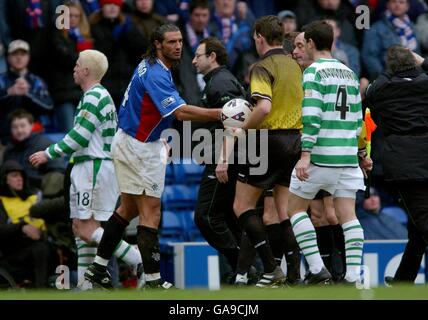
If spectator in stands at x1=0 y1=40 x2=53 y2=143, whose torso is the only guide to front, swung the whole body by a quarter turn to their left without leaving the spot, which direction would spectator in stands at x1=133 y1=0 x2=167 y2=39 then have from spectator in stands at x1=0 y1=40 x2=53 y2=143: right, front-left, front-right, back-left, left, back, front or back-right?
front

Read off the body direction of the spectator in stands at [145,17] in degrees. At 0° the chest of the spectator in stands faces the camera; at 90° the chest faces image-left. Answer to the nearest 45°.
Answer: approximately 0°

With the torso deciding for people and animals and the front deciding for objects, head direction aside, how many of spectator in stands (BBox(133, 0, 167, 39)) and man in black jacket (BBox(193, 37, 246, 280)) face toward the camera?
1

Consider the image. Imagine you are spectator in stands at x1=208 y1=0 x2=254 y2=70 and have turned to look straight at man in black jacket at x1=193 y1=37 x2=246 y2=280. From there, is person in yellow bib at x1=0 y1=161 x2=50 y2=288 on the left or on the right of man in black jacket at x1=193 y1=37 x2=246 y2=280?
right
